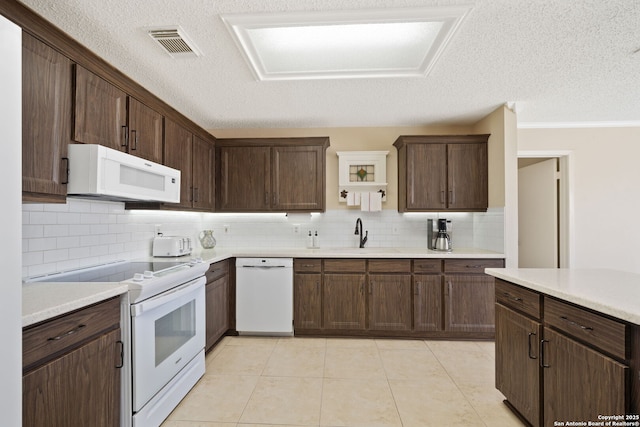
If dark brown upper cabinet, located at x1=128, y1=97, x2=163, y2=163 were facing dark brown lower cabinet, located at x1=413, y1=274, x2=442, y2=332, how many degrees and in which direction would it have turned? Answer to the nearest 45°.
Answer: approximately 45° to its left

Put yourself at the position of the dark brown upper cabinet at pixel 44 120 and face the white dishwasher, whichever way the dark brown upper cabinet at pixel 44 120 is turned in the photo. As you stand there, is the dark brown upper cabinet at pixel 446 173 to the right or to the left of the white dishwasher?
right

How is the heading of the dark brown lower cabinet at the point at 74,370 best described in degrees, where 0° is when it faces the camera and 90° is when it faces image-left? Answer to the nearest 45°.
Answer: approximately 315°

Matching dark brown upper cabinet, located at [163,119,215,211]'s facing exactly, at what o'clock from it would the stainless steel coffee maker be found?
The stainless steel coffee maker is roughly at 11 o'clock from the dark brown upper cabinet.

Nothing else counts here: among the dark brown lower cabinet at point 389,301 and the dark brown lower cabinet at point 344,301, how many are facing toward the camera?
2

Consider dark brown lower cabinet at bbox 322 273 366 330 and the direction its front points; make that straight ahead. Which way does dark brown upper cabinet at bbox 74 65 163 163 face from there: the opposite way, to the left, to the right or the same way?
to the left

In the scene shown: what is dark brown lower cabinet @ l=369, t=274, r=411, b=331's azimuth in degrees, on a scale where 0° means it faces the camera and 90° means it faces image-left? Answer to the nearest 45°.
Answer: approximately 0°

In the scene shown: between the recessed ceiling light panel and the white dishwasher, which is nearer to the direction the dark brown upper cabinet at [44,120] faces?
the recessed ceiling light panel

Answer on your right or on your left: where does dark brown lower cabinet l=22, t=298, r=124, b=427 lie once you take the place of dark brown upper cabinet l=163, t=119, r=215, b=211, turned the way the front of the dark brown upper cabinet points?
on your right

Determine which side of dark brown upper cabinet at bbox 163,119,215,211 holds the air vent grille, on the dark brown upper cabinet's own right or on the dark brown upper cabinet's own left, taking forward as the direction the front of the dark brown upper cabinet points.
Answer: on the dark brown upper cabinet's own right
